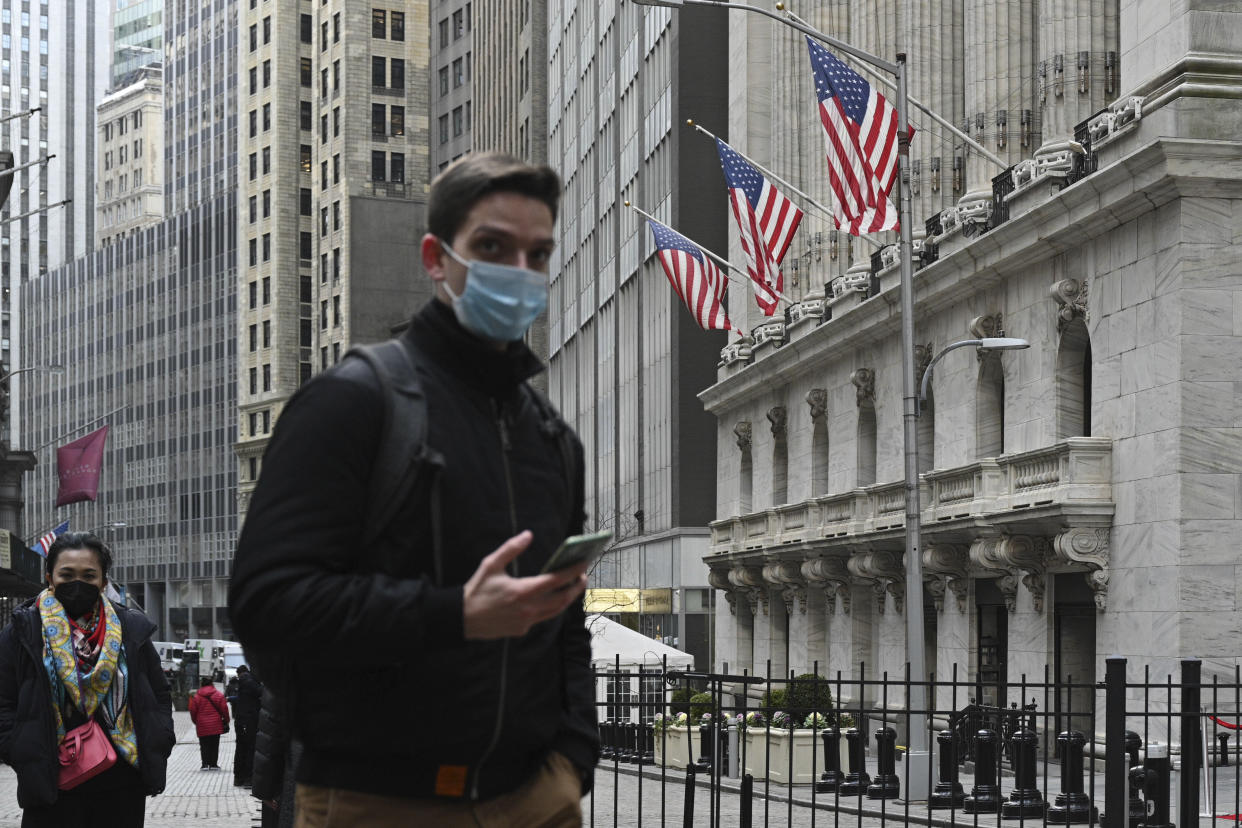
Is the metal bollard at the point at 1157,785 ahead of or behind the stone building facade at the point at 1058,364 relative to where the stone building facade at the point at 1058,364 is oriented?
ahead

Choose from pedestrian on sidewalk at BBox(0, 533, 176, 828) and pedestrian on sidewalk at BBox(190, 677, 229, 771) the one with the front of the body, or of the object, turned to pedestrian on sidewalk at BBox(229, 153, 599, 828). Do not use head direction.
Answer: pedestrian on sidewalk at BBox(0, 533, 176, 828)

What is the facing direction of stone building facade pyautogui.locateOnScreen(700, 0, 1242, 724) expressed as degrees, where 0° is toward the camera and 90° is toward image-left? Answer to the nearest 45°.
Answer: approximately 45°

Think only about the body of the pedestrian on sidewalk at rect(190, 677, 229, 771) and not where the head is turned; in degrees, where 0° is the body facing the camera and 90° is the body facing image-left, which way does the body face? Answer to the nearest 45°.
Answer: approximately 180°

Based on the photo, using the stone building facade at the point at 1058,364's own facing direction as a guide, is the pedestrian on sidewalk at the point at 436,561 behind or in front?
in front

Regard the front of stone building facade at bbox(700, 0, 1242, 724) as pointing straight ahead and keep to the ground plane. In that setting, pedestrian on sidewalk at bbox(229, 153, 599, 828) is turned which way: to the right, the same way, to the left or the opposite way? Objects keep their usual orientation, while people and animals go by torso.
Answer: to the left

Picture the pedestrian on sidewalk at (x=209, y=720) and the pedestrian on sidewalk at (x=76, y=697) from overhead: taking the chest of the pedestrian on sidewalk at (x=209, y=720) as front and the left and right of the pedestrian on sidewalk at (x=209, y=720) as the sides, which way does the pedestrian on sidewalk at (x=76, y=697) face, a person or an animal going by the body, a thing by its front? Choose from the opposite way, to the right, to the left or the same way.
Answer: the opposite way

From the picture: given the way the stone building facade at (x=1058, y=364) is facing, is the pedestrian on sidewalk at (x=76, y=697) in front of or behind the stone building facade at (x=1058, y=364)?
in front

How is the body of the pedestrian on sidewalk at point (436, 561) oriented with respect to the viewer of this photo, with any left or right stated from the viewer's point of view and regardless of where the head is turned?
facing the viewer and to the right of the viewer

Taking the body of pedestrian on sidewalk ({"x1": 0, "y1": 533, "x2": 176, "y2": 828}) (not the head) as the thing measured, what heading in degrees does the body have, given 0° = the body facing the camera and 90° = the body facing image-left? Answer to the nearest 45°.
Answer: approximately 0°

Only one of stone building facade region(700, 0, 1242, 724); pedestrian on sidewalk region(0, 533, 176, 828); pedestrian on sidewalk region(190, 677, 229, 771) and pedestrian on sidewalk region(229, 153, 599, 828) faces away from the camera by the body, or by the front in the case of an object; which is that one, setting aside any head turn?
pedestrian on sidewalk region(190, 677, 229, 771)
